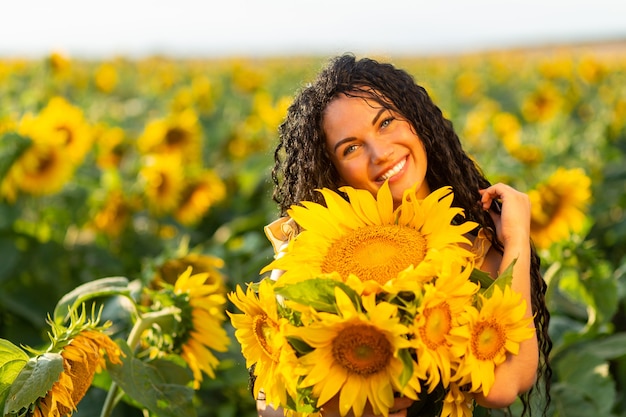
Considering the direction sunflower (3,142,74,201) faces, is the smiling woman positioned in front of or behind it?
in front

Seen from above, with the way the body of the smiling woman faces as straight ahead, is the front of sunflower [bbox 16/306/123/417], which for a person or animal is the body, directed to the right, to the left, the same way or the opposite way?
to the left

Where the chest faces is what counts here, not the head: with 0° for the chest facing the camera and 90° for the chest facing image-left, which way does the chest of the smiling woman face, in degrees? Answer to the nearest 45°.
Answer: approximately 0°

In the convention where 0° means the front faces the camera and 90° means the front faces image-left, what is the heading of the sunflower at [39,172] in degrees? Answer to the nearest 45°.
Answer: approximately 0°

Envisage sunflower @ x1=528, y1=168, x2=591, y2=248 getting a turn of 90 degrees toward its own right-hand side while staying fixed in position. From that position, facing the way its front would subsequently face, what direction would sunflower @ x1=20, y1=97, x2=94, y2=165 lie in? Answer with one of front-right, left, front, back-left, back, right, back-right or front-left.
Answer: front-left

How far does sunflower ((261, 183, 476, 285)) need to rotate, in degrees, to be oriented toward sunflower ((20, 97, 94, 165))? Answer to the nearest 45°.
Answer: approximately 135° to its right

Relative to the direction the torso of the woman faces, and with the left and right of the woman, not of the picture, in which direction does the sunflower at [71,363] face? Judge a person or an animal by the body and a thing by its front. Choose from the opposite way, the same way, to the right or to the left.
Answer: to the left

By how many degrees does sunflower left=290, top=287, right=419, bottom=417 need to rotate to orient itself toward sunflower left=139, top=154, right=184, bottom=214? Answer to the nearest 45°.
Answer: approximately 180°
